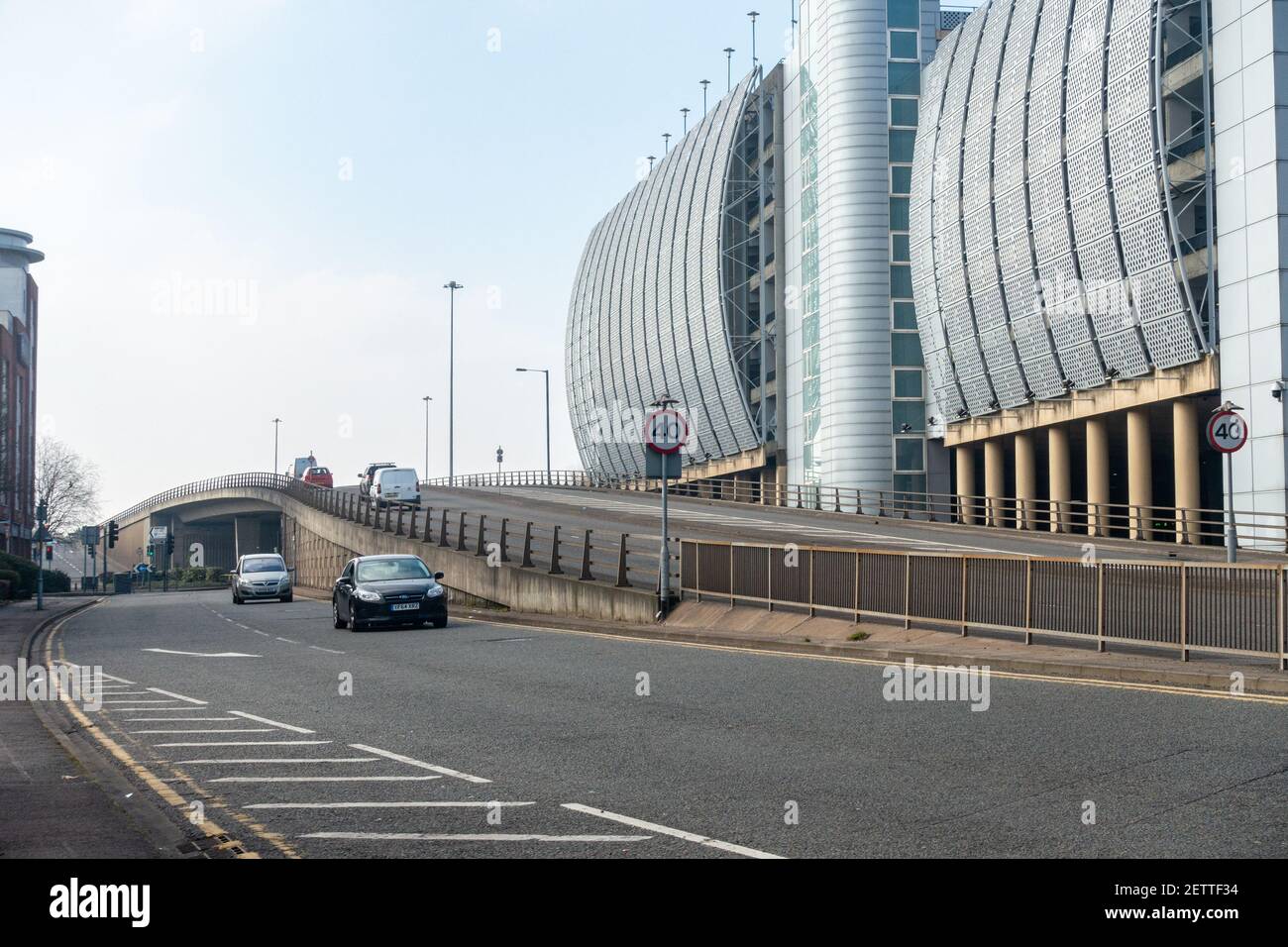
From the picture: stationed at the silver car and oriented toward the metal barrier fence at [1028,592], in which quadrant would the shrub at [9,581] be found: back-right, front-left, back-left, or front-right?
back-right

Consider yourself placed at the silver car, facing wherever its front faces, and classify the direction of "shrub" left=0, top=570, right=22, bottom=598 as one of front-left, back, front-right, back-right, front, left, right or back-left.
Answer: back-right

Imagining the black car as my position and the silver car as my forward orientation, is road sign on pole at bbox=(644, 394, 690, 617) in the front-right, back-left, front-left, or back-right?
back-right

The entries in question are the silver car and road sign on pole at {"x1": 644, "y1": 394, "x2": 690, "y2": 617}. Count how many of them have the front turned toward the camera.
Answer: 2

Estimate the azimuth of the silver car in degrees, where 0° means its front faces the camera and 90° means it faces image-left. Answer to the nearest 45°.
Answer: approximately 0°

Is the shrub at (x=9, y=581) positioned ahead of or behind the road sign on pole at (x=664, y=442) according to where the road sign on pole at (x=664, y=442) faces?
behind

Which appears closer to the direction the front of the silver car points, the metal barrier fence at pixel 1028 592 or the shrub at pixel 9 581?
the metal barrier fence

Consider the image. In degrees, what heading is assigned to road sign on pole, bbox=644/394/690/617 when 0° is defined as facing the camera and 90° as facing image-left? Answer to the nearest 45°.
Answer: approximately 0°
